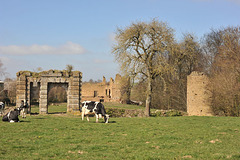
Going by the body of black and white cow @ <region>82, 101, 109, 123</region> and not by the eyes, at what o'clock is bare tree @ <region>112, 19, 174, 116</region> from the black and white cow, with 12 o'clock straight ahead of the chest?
The bare tree is roughly at 10 o'clock from the black and white cow.

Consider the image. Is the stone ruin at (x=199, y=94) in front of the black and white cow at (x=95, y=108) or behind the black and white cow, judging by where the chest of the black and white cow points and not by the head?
in front

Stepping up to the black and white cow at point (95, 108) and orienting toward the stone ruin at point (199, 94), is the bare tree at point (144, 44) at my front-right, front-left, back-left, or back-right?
front-left

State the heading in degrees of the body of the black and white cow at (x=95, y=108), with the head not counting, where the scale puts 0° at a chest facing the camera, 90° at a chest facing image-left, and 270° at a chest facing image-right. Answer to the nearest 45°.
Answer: approximately 270°
